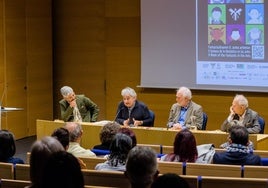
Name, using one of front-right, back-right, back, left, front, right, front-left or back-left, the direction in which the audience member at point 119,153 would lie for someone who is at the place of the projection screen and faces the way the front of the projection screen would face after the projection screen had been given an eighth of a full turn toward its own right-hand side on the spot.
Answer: front-left

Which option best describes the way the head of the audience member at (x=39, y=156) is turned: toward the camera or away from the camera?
away from the camera

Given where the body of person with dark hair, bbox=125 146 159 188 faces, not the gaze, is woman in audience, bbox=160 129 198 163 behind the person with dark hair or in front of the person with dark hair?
in front

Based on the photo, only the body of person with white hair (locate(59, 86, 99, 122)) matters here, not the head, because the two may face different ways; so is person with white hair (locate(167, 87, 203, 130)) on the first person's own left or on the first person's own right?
on the first person's own left

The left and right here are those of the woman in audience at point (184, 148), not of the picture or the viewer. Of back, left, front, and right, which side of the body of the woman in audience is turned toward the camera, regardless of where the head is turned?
back

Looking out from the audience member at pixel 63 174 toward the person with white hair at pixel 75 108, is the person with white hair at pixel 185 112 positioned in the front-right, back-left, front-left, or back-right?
front-right

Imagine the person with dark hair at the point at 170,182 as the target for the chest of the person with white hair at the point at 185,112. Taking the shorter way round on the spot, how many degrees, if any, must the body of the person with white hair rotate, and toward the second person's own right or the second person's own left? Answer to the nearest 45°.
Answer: approximately 45° to the second person's own left

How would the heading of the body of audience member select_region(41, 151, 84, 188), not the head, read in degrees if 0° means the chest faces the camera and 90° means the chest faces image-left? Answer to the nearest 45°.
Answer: approximately 180°

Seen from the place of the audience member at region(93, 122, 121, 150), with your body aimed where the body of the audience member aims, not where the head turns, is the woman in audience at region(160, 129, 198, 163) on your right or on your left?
on your right

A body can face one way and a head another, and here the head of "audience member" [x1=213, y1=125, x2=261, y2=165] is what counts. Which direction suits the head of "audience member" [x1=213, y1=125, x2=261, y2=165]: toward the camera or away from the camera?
away from the camera

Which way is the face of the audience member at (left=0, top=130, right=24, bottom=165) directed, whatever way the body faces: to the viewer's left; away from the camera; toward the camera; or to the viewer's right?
away from the camera

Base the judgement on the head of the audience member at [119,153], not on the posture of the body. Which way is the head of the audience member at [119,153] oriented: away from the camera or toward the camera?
away from the camera

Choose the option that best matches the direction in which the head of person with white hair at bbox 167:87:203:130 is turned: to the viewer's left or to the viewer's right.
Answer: to the viewer's left

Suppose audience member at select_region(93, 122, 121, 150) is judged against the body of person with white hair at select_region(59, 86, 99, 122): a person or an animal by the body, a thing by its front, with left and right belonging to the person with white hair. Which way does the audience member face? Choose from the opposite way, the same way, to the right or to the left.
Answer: the opposite way

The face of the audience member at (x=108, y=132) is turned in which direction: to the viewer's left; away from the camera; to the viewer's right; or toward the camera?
away from the camera

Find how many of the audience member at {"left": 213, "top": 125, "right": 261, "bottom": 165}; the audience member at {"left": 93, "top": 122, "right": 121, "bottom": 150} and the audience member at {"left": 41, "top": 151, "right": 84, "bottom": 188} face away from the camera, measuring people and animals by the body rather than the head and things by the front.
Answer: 3

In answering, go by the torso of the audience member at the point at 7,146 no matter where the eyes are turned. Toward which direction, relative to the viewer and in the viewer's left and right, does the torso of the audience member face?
facing away from the viewer

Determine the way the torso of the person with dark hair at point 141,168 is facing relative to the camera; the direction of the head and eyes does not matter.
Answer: away from the camera

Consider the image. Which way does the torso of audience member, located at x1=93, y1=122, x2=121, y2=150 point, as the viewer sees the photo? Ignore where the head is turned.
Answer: away from the camera
